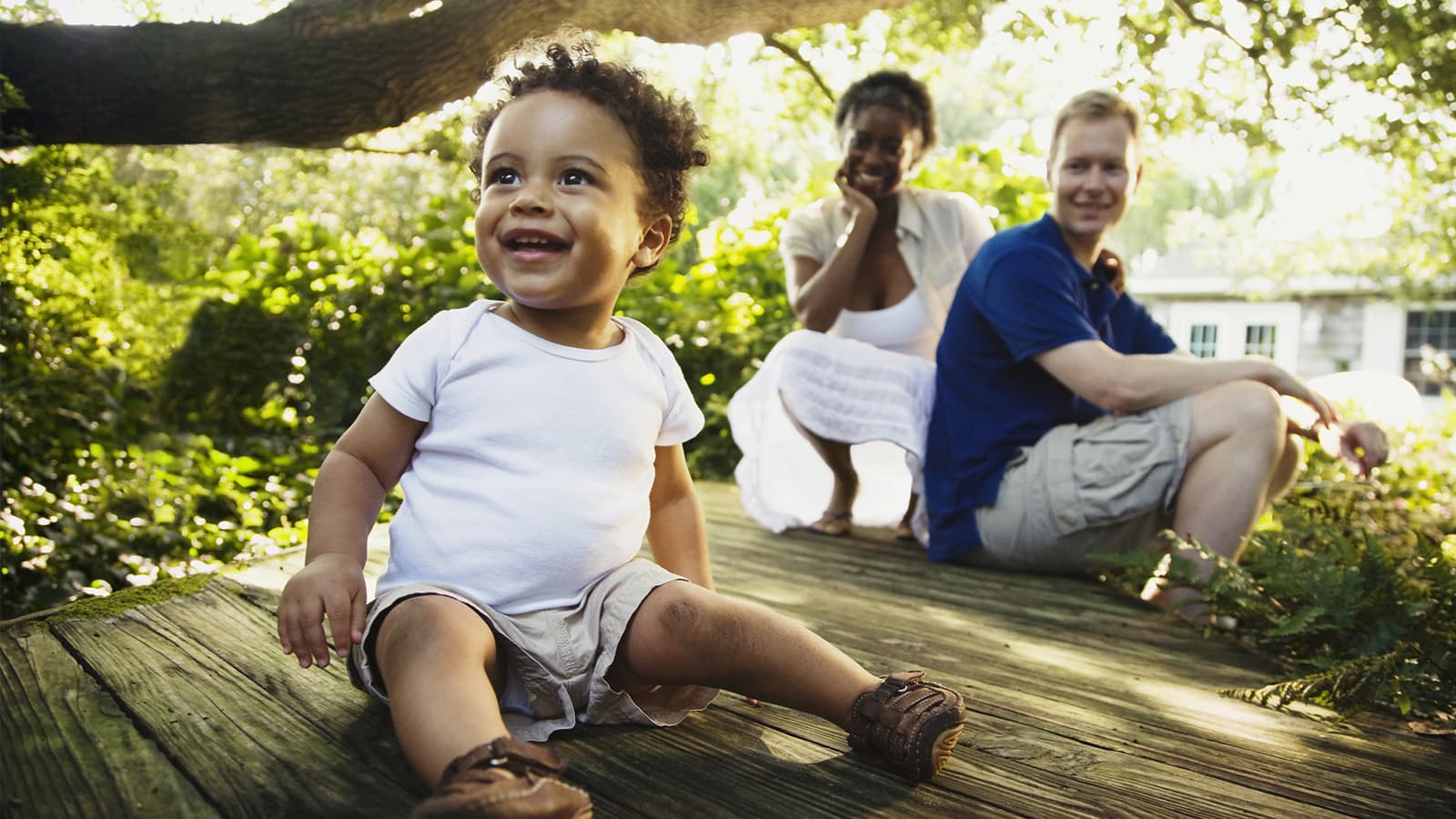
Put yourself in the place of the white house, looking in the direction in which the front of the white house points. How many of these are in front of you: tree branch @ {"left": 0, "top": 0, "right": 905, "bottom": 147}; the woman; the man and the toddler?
4

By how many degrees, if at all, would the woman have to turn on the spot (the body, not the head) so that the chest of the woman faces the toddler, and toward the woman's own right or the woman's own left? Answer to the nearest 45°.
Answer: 0° — they already face them

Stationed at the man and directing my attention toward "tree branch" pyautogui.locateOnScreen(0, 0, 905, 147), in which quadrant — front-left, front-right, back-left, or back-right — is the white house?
back-right

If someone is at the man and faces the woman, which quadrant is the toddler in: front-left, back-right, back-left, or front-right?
back-left

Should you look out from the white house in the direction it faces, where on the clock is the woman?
The woman is roughly at 12 o'clock from the white house.

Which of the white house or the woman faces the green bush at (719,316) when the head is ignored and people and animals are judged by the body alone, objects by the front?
the white house

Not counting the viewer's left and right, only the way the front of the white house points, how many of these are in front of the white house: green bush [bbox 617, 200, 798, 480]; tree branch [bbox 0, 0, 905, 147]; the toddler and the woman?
4

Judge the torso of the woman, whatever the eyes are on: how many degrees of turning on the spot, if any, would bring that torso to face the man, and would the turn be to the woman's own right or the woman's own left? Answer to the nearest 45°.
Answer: approximately 45° to the woman's own left

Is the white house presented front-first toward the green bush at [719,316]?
yes

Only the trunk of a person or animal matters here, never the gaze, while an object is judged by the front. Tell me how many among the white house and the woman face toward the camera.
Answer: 2

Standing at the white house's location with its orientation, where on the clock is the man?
The man is roughly at 12 o'clock from the white house.
